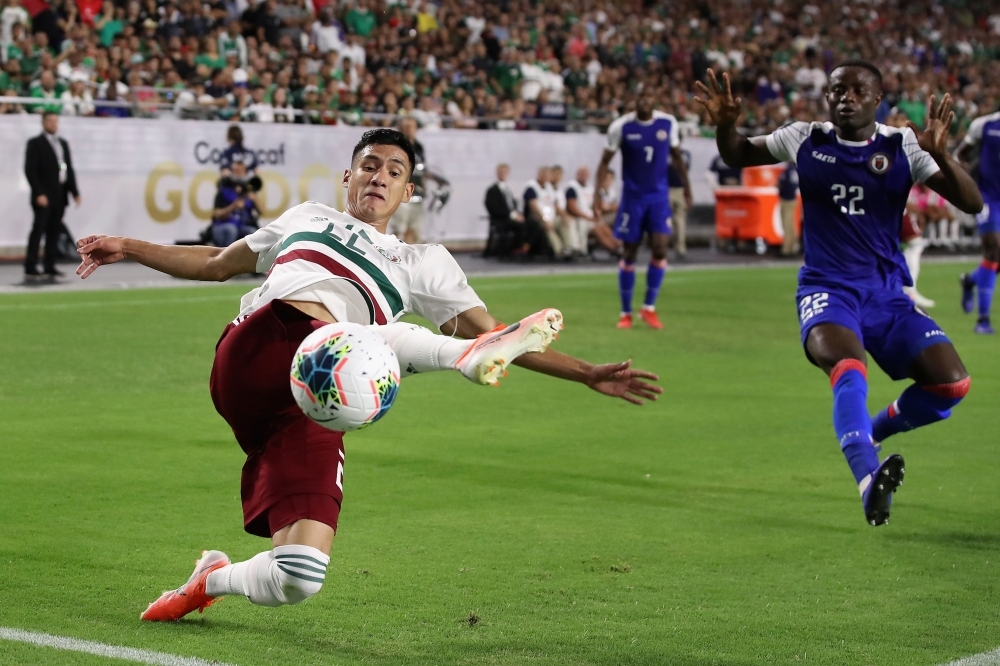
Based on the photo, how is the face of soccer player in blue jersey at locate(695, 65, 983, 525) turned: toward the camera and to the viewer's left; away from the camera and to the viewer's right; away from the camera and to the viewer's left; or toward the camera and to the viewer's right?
toward the camera and to the viewer's left

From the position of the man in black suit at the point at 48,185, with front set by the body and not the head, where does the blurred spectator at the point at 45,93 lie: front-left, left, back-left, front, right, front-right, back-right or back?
back-left

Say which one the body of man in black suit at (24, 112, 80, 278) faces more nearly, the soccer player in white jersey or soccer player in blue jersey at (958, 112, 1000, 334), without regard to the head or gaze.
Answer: the soccer player in blue jersey

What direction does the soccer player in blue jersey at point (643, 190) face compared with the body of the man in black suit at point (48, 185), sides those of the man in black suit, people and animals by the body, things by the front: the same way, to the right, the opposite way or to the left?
to the right

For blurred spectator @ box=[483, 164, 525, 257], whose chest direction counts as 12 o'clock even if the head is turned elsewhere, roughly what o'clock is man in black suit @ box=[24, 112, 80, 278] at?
The man in black suit is roughly at 3 o'clock from the blurred spectator.

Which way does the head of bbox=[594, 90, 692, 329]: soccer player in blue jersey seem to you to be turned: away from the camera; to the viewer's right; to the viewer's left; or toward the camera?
toward the camera

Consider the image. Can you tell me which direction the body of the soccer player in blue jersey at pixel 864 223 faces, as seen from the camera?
toward the camera

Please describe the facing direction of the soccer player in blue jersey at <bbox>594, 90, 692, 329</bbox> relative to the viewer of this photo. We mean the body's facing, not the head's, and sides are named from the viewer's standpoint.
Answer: facing the viewer

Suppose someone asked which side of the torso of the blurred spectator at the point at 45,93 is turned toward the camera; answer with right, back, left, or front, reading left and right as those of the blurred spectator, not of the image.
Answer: front

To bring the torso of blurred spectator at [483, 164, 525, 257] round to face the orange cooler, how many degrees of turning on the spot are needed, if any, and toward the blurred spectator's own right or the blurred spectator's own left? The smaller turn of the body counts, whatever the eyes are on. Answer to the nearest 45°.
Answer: approximately 90° to the blurred spectator's own left

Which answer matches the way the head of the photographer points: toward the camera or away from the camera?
toward the camera

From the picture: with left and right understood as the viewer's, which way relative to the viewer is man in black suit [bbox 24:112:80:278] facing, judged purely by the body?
facing the viewer and to the right of the viewer
